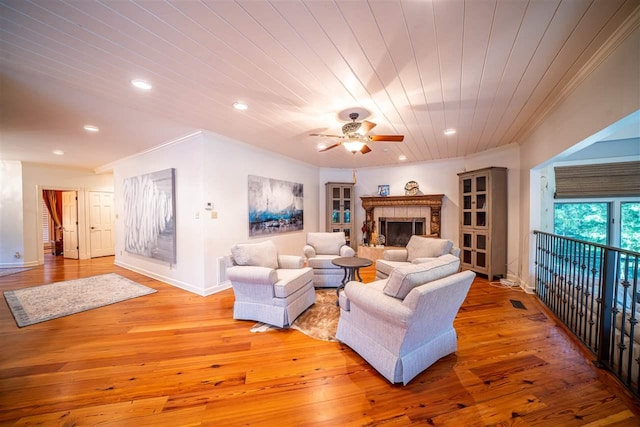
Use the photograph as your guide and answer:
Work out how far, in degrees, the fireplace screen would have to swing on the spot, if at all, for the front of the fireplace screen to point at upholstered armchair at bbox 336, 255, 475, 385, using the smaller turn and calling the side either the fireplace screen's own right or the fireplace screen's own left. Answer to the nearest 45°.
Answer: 0° — it already faces it

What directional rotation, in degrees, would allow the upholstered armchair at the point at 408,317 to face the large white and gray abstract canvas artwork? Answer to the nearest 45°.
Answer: approximately 45° to its left

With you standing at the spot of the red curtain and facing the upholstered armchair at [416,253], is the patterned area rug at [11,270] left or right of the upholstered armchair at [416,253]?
right

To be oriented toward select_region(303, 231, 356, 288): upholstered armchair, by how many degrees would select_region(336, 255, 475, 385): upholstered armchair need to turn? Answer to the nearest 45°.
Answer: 0° — it already faces it

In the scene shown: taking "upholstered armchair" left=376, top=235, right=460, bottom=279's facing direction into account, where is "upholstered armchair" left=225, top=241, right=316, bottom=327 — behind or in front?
in front

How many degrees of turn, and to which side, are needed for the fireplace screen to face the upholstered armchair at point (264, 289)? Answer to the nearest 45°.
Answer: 0° — it already faces it

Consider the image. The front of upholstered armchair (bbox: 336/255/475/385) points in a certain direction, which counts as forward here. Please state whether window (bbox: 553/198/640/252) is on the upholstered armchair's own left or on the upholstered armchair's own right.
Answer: on the upholstered armchair's own right

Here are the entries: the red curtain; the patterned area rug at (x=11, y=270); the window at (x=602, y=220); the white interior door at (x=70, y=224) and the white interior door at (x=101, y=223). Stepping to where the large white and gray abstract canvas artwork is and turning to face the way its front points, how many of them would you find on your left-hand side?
1

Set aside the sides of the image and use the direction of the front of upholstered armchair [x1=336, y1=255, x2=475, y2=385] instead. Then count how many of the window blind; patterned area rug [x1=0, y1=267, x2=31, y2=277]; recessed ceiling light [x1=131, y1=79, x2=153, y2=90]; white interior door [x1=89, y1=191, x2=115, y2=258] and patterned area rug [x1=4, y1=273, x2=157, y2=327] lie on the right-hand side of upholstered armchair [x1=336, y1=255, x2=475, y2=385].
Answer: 1

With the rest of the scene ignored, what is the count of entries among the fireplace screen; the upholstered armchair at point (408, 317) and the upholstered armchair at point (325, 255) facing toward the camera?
2

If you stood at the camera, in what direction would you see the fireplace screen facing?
facing the viewer

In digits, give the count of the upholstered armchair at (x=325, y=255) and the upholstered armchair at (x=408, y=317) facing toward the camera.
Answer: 1

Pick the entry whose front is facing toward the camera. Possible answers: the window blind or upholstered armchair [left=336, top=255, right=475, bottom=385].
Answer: the window blind

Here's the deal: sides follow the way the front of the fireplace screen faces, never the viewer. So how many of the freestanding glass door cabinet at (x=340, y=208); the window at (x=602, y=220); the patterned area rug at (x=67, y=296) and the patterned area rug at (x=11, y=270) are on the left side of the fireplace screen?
1

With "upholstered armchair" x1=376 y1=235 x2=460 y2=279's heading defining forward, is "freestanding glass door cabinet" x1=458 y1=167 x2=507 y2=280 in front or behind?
behind

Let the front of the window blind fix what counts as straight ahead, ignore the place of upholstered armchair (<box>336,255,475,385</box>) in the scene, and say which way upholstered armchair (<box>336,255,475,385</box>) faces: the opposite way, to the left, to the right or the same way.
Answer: to the right

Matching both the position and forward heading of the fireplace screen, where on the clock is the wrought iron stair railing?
The wrought iron stair railing is roughly at 11 o'clock from the fireplace screen.
